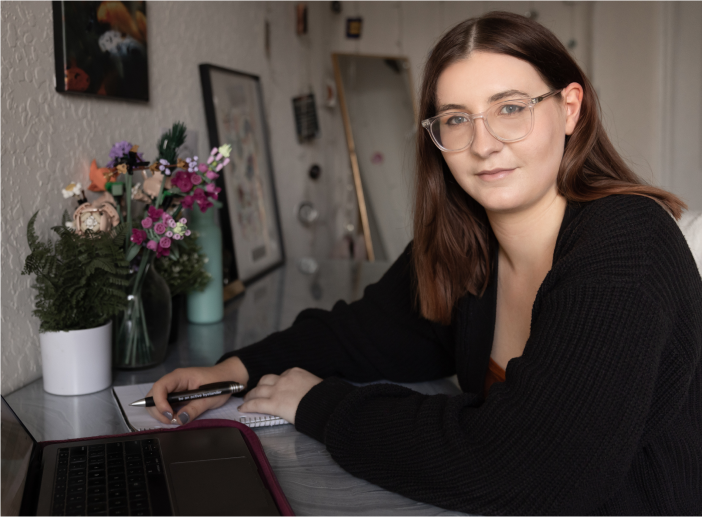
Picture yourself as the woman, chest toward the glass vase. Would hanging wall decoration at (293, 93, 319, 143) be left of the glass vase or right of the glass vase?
right

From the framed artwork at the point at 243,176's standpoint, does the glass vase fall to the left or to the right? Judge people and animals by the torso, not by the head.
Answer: on its right

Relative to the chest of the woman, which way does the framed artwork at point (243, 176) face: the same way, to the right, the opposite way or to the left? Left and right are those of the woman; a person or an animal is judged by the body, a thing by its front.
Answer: to the left

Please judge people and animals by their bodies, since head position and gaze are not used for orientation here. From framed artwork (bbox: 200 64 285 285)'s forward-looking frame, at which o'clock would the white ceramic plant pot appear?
The white ceramic plant pot is roughly at 2 o'clock from the framed artwork.

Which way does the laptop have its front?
to the viewer's right

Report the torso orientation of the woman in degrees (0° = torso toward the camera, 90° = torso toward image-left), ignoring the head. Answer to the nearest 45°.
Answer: approximately 45°

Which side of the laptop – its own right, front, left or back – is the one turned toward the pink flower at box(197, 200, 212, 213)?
left

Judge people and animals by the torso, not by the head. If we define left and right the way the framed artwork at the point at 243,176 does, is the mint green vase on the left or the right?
on its right

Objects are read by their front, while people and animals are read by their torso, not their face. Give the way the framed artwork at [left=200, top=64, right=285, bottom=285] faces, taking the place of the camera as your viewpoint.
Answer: facing the viewer and to the right of the viewer

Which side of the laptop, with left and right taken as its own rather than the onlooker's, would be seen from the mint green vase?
left

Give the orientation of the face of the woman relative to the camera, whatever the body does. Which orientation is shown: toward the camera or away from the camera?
toward the camera
